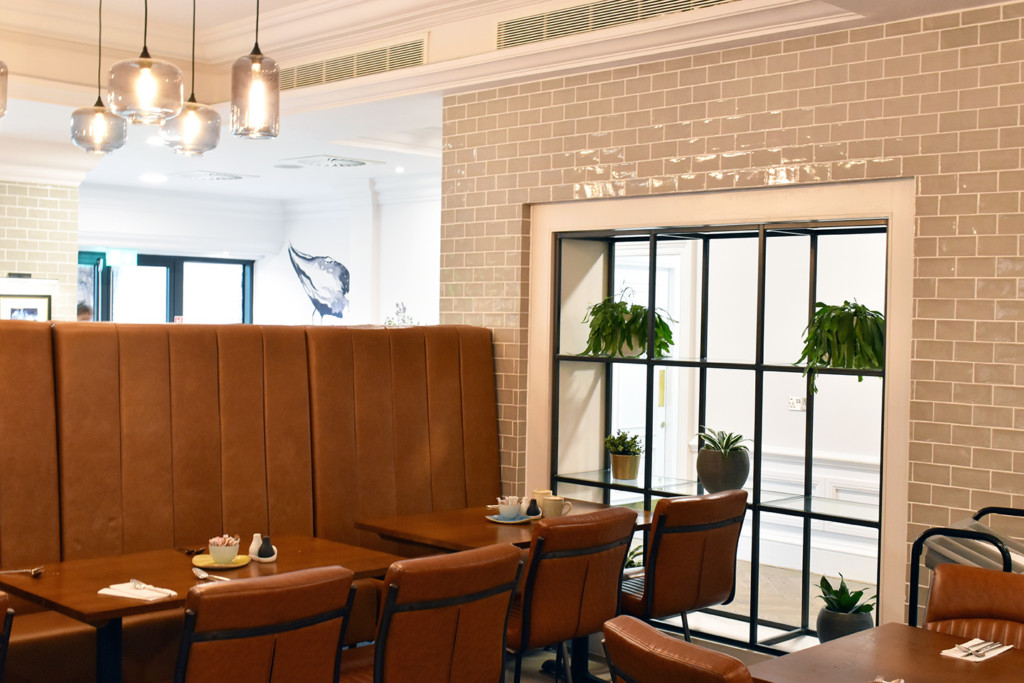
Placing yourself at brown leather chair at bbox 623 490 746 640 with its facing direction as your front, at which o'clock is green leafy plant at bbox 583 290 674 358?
The green leafy plant is roughly at 1 o'clock from the brown leather chair.

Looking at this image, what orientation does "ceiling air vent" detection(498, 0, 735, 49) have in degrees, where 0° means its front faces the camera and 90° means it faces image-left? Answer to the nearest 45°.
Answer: approximately 45°

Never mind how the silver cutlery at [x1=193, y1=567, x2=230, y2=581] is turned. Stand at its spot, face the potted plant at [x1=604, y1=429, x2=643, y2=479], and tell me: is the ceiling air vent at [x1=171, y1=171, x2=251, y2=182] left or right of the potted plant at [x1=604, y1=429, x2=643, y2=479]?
left

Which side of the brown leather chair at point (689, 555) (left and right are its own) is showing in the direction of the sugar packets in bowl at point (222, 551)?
left

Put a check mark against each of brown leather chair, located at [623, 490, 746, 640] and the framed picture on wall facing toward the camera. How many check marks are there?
1

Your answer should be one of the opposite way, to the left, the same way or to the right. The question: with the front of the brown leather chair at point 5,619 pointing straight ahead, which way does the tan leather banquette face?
the opposite way

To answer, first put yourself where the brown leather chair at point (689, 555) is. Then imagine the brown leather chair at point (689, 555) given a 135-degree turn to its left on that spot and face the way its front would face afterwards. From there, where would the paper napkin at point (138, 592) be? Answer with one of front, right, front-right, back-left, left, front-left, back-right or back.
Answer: front-right

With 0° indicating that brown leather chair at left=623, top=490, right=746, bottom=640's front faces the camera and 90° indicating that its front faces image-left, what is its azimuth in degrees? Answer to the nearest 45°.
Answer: approximately 135°

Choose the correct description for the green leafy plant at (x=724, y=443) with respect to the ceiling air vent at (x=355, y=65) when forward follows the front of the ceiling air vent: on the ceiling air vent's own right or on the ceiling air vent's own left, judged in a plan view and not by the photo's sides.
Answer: on the ceiling air vent's own left
